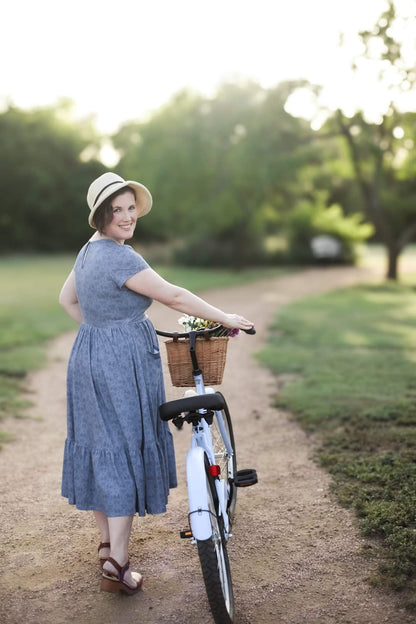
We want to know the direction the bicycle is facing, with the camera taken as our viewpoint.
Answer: facing away from the viewer

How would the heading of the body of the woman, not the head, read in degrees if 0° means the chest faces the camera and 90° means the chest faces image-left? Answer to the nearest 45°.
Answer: approximately 225°
